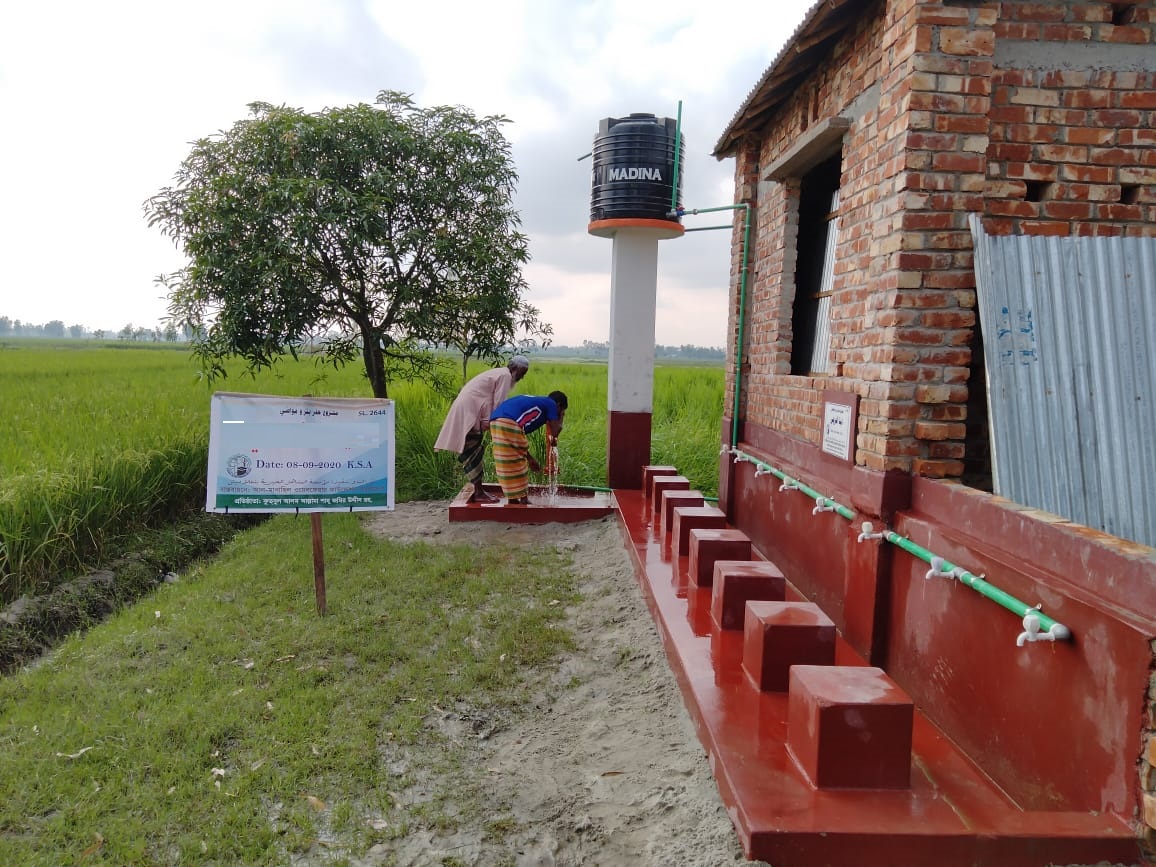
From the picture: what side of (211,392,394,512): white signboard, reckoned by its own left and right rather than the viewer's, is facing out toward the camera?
front

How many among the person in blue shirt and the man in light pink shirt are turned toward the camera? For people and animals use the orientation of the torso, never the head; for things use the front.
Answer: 0

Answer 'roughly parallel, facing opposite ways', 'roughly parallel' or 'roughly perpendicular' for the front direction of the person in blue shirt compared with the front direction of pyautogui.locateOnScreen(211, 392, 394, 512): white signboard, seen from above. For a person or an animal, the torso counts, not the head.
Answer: roughly perpendicular

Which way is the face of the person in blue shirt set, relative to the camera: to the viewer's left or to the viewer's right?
to the viewer's right

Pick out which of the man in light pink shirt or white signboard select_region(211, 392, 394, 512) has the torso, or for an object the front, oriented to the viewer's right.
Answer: the man in light pink shirt

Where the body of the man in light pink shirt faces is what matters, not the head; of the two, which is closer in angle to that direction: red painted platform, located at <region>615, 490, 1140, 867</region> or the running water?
the running water

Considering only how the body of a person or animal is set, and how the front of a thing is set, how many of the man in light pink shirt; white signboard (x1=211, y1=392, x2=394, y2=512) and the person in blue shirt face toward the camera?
1

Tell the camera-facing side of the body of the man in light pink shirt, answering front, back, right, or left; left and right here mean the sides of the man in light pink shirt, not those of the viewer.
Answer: right

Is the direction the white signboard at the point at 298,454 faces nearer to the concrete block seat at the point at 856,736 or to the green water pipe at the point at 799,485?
the concrete block seat

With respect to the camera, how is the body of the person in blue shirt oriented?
to the viewer's right
